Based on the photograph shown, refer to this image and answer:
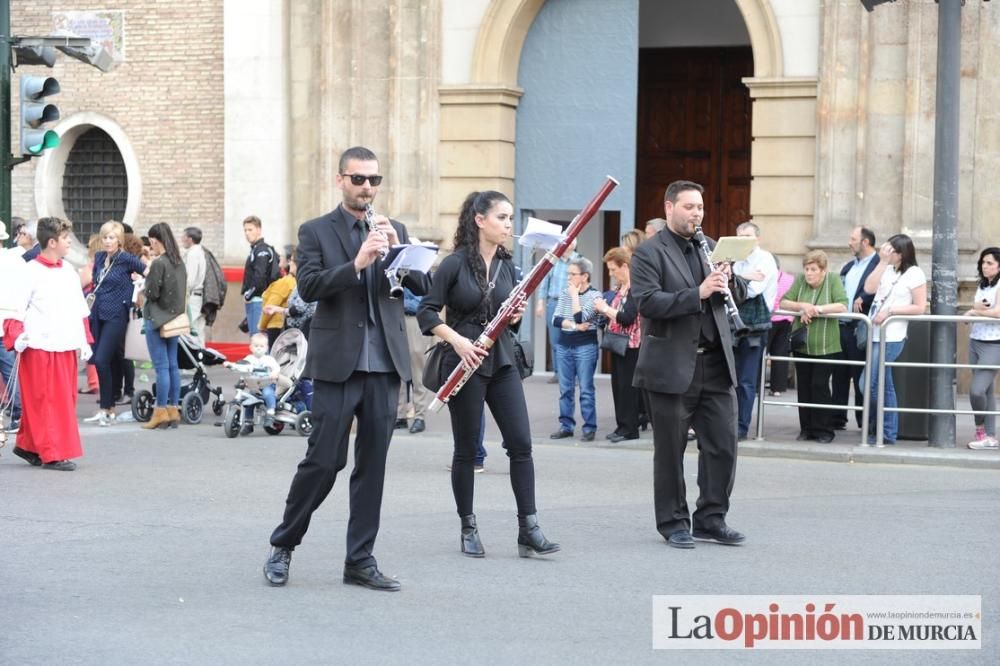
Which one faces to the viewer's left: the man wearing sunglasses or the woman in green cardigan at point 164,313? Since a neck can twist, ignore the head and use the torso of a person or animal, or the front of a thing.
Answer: the woman in green cardigan

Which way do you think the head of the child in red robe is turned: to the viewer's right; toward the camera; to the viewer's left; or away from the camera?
to the viewer's right

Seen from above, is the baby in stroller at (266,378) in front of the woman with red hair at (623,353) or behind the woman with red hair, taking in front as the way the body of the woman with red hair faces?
in front

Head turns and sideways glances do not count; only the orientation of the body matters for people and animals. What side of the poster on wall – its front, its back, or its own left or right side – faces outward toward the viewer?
front

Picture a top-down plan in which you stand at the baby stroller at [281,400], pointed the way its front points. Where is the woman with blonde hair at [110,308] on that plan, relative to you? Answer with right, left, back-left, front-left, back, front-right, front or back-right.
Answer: right

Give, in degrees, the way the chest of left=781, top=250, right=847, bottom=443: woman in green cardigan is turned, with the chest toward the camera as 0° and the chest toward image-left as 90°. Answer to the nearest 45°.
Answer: approximately 45°

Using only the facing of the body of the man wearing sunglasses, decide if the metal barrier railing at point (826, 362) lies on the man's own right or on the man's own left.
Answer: on the man's own left

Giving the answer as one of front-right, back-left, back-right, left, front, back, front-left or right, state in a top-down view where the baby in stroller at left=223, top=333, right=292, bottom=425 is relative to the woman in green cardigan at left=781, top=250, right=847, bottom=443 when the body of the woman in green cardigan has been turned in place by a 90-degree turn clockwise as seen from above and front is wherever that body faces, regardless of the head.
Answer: front-left

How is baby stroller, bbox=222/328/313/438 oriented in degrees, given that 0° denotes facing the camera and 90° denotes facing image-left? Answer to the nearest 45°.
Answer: approximately 45°

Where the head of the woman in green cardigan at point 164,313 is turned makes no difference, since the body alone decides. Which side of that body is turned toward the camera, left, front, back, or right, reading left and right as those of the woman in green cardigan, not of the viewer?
left

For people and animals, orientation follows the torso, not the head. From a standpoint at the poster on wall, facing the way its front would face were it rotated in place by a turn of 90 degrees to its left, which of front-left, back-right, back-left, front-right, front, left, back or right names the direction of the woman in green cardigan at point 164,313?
right

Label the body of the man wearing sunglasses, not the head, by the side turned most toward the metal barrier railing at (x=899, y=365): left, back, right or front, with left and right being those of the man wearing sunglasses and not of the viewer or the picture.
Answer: left

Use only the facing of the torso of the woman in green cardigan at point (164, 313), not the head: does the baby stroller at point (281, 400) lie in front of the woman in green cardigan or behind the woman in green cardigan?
behind
